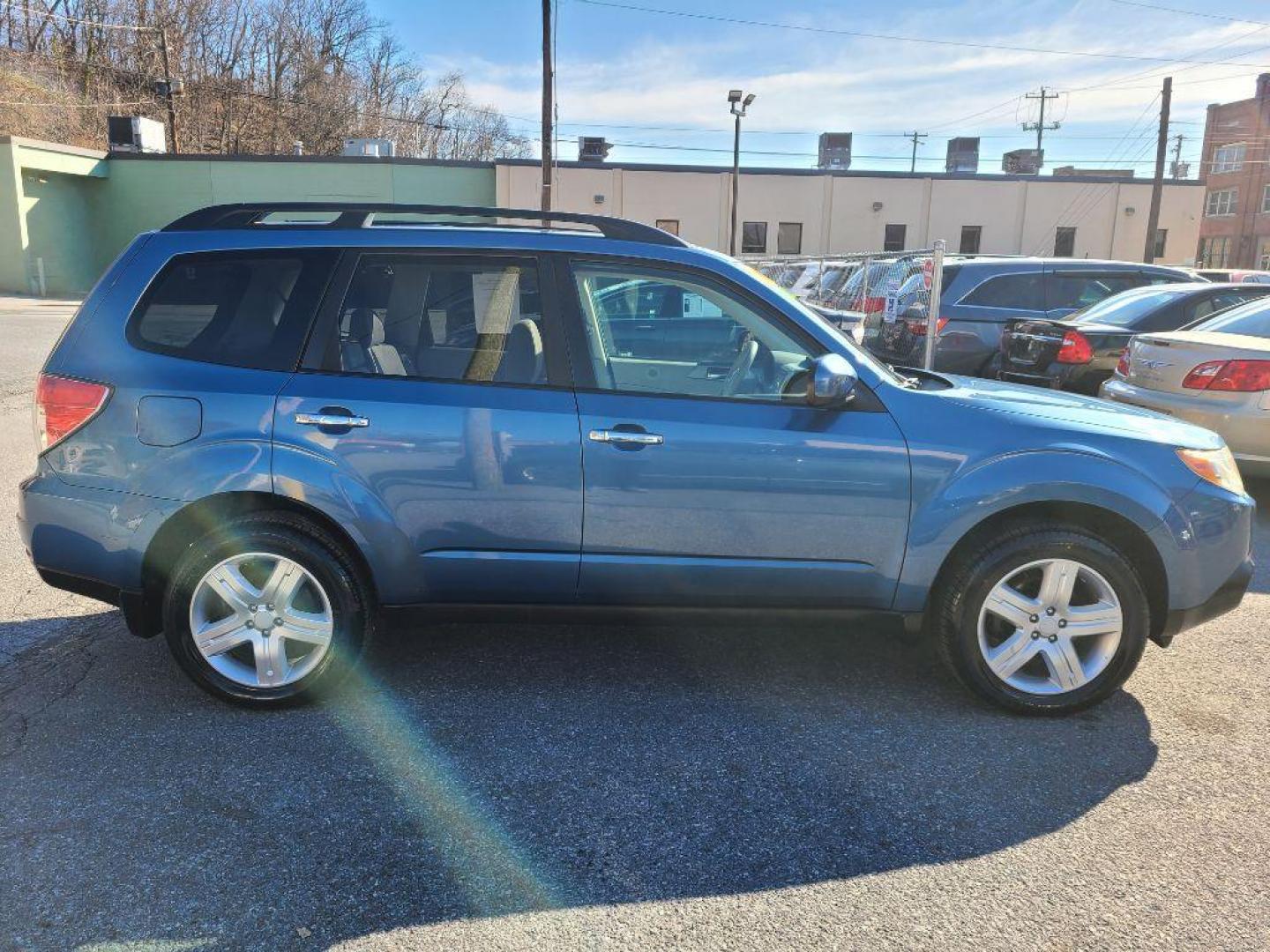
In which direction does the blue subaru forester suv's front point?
to the viewer's right

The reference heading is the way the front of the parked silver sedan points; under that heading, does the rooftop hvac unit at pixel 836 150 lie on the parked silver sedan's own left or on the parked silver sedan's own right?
on the parked silver sedan's own left

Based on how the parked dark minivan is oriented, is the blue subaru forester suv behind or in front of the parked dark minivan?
behind

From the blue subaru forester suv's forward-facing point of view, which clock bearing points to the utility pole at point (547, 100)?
The utility pole is roughly at 9 o'clock from the blue subaru forester suv.

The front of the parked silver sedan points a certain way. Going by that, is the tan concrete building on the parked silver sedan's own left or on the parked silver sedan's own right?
on the parked silver sedan's own left

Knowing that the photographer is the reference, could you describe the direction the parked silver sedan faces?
facing away from the viewer and to the right of the viewer

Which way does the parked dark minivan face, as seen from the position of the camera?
facing away from the viewer and to the right of the viewer

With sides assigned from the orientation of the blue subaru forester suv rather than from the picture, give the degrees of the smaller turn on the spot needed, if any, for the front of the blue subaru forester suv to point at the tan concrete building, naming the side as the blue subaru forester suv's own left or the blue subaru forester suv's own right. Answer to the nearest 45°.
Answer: approximately 90° to the blue subaru forester suv's own left
